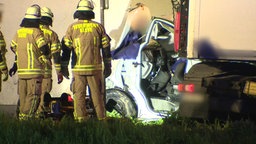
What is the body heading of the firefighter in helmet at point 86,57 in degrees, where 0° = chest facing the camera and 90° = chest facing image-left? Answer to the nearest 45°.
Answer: approximately 180°

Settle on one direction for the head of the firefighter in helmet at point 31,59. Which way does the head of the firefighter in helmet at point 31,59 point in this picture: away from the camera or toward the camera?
away from the camera

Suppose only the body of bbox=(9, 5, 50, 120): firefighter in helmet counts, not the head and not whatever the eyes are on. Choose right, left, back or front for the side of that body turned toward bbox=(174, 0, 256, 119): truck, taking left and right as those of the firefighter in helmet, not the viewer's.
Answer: right

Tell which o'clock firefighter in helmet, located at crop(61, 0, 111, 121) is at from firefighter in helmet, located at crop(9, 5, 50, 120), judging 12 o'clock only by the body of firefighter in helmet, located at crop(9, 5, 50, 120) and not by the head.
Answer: firefighter in helmet, located at crop(61, 0, 111, 121) is roughly at 2 o'clock from firefighter in helmet, located at crop(9, 5, 50, 120).

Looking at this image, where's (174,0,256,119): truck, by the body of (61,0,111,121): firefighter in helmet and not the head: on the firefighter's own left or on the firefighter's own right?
on the firefighter's own right

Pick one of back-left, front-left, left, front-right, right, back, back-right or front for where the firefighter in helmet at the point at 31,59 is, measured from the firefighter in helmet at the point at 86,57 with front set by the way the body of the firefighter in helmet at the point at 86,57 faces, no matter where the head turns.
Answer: left

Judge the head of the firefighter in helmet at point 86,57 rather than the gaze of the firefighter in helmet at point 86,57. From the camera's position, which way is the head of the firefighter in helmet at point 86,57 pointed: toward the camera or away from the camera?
away from the camera

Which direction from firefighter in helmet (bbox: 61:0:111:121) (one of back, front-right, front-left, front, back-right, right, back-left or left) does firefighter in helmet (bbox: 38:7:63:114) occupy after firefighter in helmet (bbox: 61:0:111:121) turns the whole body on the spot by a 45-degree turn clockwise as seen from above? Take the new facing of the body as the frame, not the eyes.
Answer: left

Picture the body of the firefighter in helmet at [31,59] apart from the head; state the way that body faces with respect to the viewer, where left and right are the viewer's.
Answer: facing away from the viewer and to the right of the viewer

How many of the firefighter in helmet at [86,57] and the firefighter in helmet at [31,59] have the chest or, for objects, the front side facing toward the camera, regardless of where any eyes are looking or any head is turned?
0
